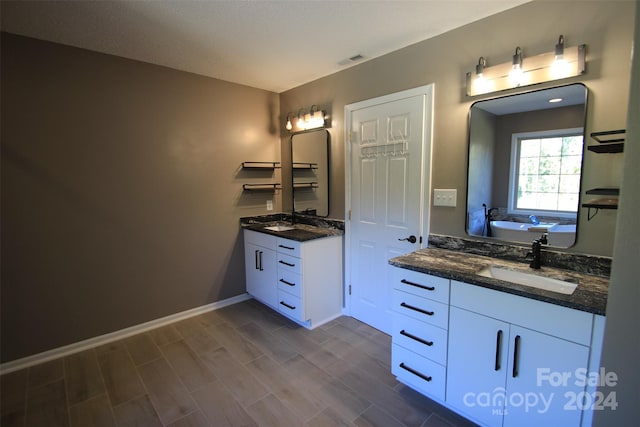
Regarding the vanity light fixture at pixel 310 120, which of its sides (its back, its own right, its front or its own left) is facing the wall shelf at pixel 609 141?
left

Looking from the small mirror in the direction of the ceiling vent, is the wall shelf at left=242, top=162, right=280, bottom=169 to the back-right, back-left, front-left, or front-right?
back-right

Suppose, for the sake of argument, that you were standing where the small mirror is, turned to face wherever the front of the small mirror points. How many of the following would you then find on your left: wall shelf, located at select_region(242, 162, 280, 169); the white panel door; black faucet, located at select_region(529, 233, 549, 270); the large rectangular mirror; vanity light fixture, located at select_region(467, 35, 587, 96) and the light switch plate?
5

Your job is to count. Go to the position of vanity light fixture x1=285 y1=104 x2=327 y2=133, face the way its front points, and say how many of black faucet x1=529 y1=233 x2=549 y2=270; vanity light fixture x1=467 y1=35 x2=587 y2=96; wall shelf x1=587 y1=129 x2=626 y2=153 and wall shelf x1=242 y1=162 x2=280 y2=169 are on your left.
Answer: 3

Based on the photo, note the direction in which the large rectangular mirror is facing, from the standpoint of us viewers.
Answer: facing the viewer and to the left of the viewer

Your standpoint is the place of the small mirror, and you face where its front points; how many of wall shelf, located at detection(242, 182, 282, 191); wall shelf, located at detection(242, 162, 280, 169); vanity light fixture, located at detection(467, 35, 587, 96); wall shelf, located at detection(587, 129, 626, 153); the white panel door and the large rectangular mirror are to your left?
4

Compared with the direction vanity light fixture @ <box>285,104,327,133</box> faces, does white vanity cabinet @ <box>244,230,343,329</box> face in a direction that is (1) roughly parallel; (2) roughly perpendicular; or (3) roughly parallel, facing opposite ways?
roughly parallel

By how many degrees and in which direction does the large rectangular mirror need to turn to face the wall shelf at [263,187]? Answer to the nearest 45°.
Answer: approximately 45° to its right

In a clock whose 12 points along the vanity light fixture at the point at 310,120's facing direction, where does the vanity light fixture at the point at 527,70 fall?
the vanity light fixture at the point at 527,70 is roughly at 9 o'clock from the vanity light fixture at the point at 310,120.
